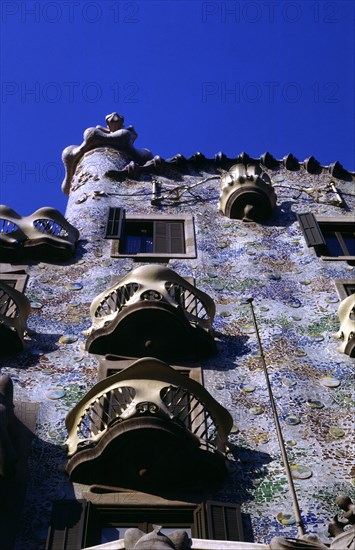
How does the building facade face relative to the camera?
toward the camera
